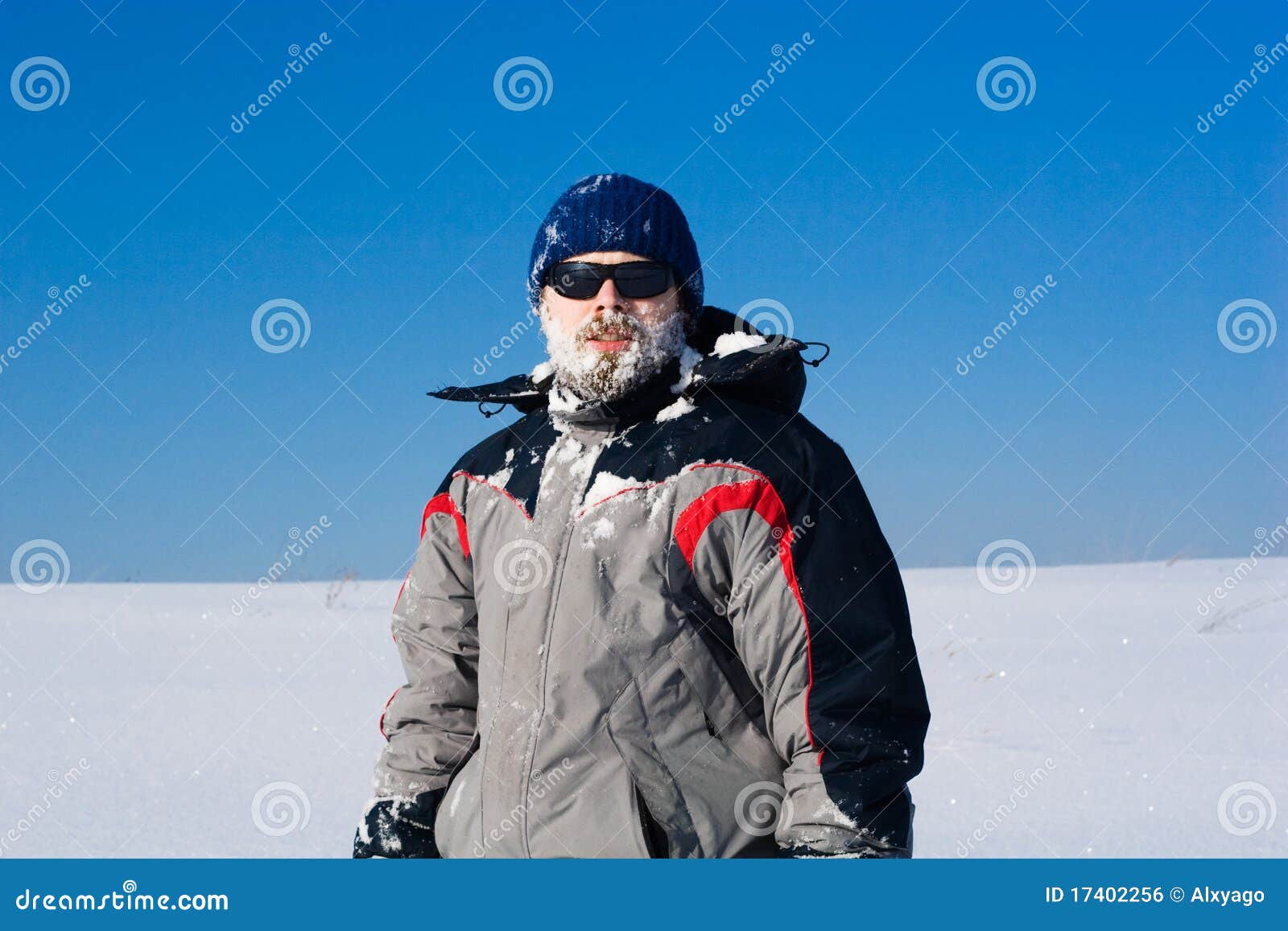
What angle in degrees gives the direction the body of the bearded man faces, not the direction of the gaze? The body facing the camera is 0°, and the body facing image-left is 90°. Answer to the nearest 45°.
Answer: approximately 45°
